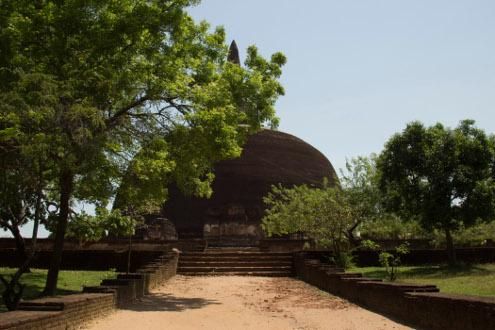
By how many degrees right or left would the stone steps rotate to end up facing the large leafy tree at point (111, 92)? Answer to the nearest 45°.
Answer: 0° — it already faces it

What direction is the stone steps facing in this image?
toward the camera

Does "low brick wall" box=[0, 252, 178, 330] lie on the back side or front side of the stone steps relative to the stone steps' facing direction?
on the front side

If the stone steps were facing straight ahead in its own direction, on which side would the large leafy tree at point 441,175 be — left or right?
on its left

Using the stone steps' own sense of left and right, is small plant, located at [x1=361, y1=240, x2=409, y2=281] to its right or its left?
on its left

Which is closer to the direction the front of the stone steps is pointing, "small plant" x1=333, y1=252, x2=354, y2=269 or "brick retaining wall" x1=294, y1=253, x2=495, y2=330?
the brick retaining wall

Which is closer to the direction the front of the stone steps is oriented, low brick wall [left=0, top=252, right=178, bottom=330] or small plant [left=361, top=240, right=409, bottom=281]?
the low brick wall

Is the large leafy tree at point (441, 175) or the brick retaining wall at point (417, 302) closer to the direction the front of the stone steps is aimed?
the brick retaining wall

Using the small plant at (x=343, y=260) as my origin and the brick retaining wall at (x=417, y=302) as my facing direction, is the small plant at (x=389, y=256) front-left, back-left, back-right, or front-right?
front-left

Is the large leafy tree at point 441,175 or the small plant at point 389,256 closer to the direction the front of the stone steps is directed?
the small plant

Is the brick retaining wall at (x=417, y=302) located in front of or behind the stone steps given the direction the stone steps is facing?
in front
